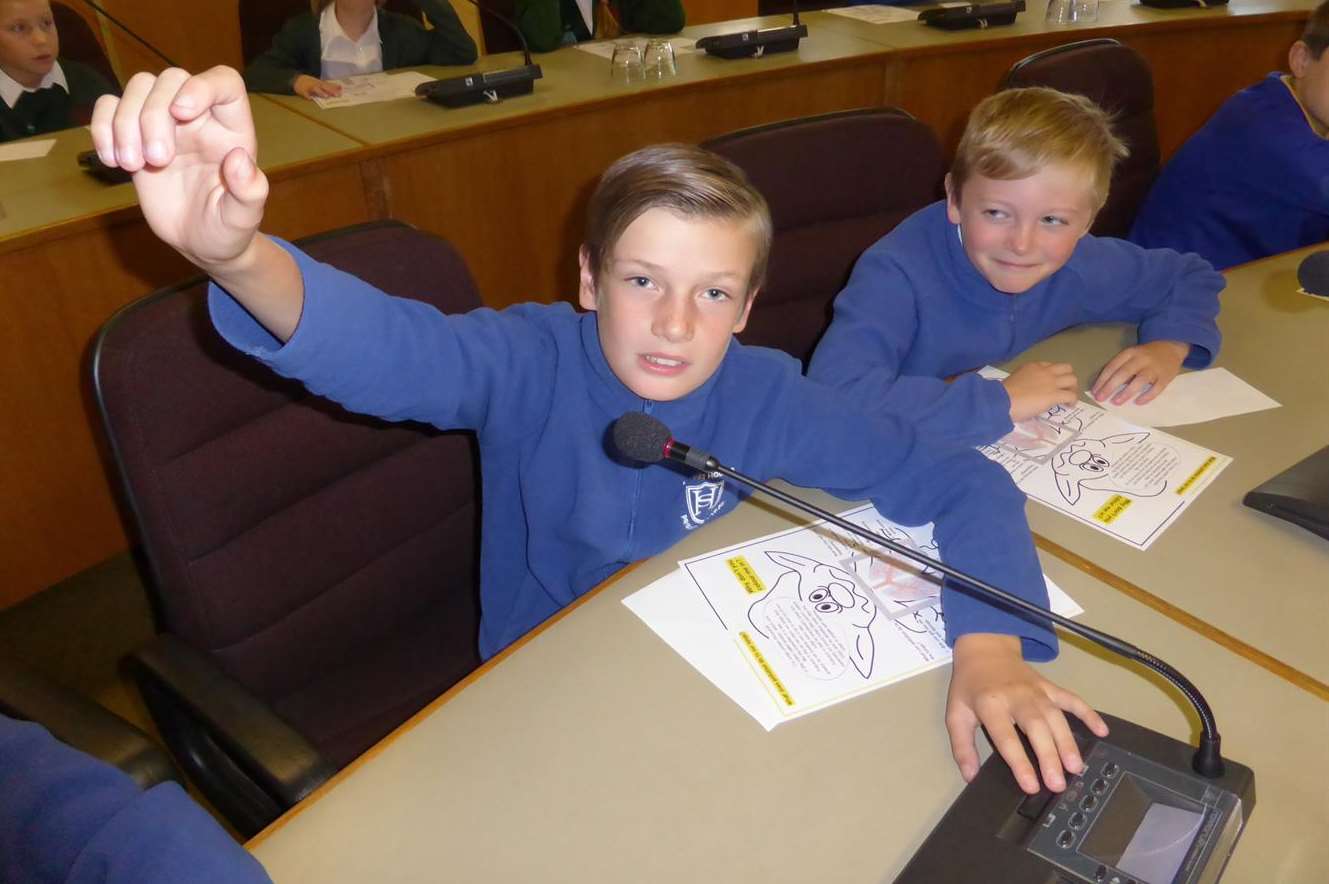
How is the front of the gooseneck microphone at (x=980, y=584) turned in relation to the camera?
facing to the left of the viewer
